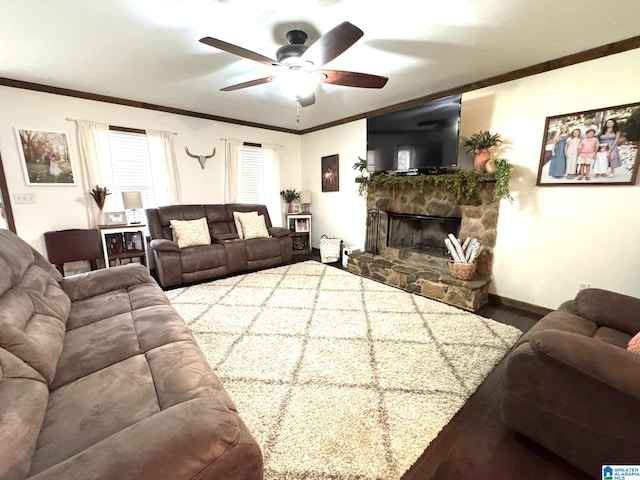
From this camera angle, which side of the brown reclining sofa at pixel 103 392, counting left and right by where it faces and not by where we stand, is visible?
right

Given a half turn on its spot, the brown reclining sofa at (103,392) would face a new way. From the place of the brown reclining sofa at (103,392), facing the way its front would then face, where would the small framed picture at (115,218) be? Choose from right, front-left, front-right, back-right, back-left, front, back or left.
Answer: right

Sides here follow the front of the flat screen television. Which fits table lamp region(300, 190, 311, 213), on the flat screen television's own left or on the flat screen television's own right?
on the flat screen television's own right

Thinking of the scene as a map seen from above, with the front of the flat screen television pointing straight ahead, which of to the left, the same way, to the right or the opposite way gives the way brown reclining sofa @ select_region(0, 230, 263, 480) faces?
the opposite way

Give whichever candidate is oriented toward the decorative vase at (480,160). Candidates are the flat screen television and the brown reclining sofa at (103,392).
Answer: the brown reclining sofa

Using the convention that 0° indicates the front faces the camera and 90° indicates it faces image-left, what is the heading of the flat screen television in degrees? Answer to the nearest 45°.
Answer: approximately 45°

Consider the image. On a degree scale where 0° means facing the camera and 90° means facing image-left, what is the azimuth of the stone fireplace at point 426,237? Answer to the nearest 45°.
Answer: approximately 45°

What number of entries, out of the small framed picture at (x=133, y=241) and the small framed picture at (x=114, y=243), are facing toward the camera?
2

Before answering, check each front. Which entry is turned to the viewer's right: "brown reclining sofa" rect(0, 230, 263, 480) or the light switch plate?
the brown reclining sofa
